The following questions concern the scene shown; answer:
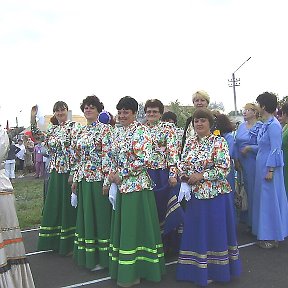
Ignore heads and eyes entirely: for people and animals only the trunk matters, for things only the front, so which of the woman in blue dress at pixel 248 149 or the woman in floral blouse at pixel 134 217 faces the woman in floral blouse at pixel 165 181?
the woman in blue dress

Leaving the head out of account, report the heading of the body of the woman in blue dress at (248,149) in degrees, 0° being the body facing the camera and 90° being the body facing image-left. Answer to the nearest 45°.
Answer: approximately 45°

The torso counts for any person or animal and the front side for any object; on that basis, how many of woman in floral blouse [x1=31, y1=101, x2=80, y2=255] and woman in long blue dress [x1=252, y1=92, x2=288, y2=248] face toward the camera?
1

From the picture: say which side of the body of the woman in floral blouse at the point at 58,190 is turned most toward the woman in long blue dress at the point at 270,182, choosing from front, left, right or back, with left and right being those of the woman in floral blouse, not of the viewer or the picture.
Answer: left

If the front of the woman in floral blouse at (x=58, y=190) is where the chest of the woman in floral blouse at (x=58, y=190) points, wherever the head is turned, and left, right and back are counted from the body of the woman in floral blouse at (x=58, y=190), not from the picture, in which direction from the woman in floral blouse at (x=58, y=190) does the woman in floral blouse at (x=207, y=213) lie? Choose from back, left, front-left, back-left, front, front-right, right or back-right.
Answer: front-left

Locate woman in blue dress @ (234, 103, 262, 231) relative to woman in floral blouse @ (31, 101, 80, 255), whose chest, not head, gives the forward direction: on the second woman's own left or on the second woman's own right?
on the second woman's own left

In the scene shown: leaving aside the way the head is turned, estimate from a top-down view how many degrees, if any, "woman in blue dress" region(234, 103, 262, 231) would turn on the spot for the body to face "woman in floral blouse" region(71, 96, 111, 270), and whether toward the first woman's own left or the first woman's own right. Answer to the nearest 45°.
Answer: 0° — they already face them

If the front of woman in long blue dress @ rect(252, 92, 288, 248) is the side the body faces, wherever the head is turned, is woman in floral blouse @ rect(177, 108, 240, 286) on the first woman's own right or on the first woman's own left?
on the first woman's own left

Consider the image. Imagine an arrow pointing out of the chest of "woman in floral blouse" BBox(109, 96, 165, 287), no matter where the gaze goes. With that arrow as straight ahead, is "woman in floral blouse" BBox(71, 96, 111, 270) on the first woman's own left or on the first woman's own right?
on the first woman's own right

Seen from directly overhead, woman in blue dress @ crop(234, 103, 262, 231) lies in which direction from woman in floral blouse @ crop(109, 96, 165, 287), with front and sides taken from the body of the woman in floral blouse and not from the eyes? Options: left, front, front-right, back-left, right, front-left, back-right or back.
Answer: back

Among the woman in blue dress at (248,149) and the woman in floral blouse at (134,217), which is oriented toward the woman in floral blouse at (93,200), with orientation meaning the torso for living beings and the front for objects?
the woman in blue dress

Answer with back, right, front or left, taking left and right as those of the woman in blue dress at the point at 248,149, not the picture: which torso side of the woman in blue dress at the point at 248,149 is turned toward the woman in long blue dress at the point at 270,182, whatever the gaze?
left

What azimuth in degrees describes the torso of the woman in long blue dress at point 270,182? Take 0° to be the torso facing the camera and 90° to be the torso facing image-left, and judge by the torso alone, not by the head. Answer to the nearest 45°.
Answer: approximately 90°
